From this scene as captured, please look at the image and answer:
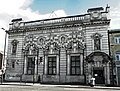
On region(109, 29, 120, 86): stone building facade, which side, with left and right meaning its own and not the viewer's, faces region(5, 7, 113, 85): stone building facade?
right

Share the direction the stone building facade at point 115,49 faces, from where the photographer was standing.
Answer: facing the viewer
